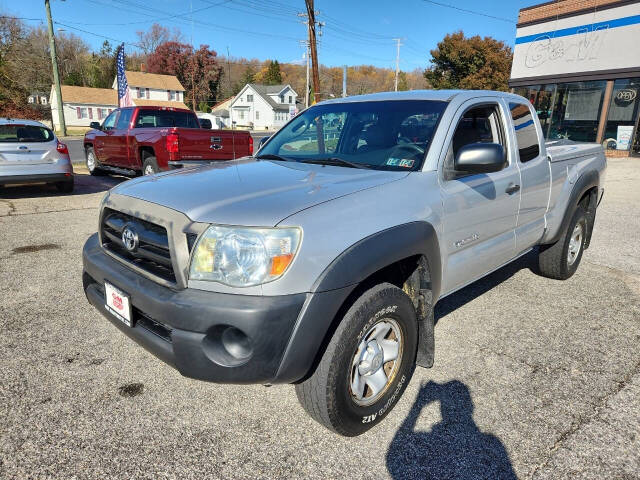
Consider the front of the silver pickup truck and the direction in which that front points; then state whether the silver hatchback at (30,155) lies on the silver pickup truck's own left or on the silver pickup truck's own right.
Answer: on the silver pickup truck's own right

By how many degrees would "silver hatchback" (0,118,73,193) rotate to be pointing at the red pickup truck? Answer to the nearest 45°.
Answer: approximately 90° to its right

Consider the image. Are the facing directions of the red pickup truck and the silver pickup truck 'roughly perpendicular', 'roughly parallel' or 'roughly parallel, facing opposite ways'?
roughly perpendicular

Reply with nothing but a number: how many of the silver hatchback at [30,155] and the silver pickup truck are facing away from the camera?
1

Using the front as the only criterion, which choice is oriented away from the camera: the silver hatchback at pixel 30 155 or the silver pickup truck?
the silver hatchback

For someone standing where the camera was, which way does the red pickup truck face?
facing away from the viewer and to the left of the viewer

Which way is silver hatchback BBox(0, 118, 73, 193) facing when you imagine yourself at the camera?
facing away from the viewer

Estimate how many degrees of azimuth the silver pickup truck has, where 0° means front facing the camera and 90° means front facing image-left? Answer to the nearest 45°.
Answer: approximately 45°

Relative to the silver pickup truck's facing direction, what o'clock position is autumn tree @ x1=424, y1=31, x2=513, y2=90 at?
The autumn tree is roughly at 5 o'clock from the silver pickup truck.

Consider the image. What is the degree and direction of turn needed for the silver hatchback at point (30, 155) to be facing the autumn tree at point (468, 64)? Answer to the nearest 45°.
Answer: approximately 45° to its right

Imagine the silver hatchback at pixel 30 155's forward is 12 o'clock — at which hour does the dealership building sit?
The dealership building is roughly at 3 o'clock from the silver hatchback.

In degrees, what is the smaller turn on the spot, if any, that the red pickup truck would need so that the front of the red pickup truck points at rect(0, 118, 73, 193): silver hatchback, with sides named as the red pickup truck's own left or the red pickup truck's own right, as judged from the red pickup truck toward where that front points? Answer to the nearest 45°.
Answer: approximately 45° to the red pickup truck's own left
